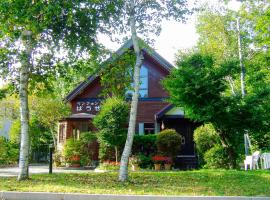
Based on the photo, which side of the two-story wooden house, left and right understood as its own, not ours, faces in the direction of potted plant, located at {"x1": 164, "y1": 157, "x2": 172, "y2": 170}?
front

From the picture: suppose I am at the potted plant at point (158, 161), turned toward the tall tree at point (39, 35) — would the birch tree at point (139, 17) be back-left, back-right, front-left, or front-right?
front-left

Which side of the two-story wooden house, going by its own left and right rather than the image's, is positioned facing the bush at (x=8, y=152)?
right

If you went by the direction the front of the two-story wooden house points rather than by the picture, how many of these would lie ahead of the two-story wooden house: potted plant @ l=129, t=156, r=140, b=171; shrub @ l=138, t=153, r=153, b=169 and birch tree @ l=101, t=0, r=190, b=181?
3

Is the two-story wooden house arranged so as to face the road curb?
yes

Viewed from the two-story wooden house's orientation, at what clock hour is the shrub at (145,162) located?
The shrub is roughly at 12 o'clock from the two-story wooden house.

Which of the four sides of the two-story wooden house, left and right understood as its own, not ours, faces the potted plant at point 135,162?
front

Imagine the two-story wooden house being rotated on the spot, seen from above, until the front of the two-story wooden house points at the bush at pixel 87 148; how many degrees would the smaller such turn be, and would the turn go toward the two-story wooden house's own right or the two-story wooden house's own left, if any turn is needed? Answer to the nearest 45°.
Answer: approximately 45° to the two-story wooden house's own right

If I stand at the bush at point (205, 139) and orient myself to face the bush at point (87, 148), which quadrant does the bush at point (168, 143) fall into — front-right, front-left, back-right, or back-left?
front-left

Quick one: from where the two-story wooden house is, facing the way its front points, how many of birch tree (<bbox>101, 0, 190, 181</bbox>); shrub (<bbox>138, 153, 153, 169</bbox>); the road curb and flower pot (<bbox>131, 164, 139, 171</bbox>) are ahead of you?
4

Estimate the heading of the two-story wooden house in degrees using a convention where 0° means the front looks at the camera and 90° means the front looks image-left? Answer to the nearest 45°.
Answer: approximately 0°

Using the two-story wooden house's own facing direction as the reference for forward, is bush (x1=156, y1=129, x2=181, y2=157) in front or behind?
in front

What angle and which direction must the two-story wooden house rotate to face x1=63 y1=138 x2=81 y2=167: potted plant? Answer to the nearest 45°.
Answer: approximately 45° to its right

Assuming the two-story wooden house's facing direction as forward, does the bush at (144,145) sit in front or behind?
in front

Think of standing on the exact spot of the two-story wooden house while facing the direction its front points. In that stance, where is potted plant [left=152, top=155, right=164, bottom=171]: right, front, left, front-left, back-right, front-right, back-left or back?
front

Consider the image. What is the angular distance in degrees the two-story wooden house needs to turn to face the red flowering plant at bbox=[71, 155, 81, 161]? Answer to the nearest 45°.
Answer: approximately 45° to its right
